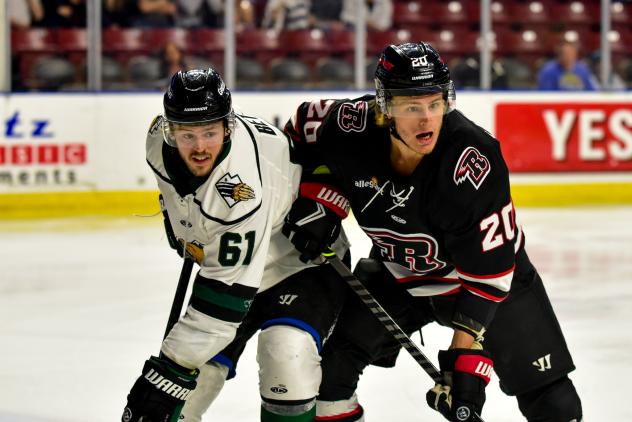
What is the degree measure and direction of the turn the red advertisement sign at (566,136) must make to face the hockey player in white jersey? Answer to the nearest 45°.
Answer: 0° — it already faces them

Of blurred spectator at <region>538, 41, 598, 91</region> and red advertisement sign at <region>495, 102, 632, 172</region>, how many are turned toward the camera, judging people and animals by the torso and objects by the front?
2

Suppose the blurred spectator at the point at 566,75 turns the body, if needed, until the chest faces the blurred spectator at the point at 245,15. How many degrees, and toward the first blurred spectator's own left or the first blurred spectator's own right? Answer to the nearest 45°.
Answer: approximately 90° to the first blurred spectator's own right

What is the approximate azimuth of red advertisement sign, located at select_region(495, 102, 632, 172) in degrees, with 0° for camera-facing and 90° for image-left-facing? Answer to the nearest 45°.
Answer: approximately 0°

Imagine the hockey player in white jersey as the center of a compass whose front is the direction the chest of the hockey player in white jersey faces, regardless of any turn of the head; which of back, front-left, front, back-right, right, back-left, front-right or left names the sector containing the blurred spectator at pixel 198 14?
back-right

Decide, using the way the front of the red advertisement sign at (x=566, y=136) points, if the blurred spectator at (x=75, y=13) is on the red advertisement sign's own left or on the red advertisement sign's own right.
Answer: on the red advertisement sign's own right

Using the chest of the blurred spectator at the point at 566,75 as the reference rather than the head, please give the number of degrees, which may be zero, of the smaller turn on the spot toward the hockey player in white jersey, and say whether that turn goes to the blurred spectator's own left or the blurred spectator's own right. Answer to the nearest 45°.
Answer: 0° — they already face them

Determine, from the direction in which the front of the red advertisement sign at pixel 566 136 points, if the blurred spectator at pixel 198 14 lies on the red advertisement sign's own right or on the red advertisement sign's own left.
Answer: on the red advertisement sign's own right

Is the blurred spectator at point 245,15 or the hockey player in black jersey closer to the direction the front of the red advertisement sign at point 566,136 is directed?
the hockey player in black jersey
